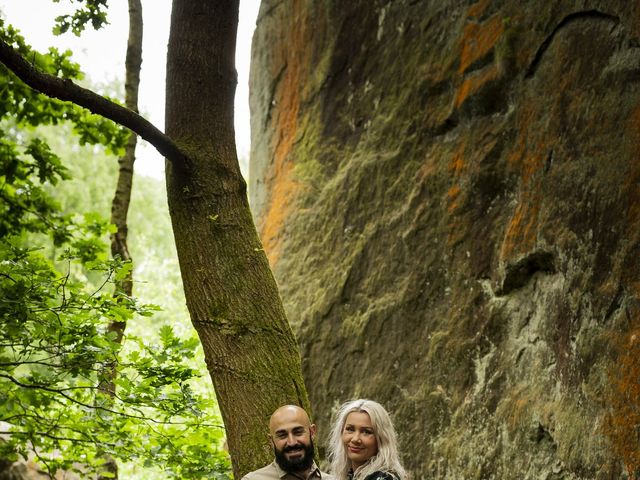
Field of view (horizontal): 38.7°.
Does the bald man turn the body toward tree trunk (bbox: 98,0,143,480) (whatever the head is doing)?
no

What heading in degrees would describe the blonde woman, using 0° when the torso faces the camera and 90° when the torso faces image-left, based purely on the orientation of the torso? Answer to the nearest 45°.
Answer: approximately 45°

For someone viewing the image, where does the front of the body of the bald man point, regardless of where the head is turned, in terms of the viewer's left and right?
facing the viewer

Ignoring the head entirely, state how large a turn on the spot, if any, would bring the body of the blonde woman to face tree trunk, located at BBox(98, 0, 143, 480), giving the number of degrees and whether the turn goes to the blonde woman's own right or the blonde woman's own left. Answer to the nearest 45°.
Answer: approximately 90° to the blonde woman's own right

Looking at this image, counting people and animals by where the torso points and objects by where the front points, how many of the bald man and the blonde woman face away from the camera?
0

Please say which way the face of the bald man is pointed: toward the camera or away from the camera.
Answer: toward the camera

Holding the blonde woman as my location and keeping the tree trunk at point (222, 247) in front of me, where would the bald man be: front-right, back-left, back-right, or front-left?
front-left
